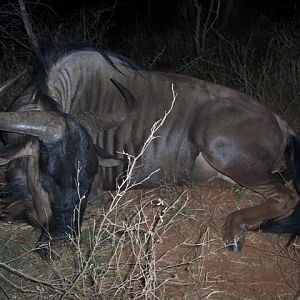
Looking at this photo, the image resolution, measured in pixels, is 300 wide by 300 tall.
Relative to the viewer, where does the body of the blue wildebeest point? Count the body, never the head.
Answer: to the viewer's left
